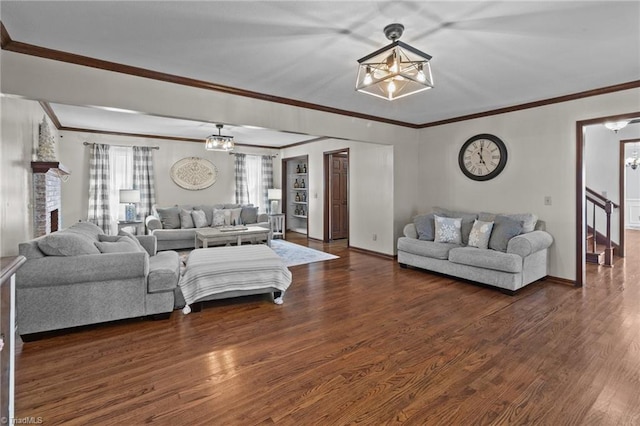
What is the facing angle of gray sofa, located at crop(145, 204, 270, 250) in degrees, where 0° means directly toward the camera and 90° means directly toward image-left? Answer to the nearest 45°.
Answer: approximately 0°

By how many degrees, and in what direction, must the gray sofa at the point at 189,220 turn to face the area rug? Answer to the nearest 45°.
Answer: approximately 45° to its left

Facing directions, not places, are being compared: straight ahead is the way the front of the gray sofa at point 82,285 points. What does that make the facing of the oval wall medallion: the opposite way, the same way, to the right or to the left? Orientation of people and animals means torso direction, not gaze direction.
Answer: to the right

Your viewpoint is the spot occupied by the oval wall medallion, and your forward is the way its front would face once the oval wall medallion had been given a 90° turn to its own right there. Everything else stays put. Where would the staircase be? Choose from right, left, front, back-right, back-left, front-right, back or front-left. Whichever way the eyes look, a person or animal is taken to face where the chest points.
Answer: back-left

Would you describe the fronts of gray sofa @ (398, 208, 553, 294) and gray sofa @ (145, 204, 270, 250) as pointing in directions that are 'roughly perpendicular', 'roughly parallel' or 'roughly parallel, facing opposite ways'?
roughly perpendicular

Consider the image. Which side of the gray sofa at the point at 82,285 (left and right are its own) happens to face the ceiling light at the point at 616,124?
front

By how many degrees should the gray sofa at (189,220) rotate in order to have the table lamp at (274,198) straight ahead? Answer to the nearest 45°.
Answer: approximately 135° to its left

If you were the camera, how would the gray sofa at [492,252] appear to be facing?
facing the viewer and to the left of the viewer

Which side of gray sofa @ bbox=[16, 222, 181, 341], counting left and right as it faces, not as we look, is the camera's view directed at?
right

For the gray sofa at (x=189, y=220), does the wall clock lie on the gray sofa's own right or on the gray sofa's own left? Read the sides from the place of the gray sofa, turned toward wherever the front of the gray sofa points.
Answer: on the gray sofa's own left

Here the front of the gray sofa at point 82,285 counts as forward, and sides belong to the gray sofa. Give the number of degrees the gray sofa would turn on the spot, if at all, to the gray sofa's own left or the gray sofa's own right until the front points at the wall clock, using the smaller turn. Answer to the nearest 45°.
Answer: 0° — it already faces it
